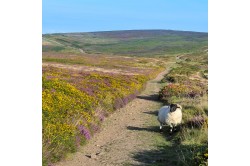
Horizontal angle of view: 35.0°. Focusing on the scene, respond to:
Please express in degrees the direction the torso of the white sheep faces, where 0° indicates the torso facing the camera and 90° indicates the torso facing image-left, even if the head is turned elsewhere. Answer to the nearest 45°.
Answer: approximately 315°
